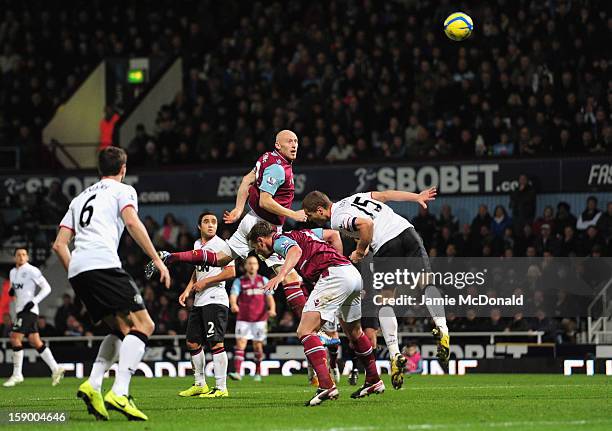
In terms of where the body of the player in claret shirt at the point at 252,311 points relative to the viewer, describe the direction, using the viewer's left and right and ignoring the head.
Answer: facing the viewer

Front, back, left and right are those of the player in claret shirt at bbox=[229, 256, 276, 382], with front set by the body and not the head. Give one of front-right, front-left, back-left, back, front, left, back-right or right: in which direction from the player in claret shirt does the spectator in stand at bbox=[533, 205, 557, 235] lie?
back

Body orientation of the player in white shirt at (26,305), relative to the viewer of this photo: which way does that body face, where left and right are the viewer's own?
facing the viewer and to the left of the viewer

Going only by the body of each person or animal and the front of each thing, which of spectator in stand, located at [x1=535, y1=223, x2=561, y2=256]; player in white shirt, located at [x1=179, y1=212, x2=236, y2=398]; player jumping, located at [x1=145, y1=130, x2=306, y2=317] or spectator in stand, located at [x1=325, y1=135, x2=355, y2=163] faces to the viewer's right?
the player jumping

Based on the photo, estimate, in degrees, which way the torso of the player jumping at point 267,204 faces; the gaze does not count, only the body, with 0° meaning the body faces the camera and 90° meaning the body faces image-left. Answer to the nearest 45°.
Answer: approximately 270°

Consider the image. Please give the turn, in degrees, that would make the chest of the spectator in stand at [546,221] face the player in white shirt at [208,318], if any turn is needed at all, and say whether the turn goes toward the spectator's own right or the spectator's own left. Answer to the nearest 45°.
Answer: approximately 45° to the spectator's own right

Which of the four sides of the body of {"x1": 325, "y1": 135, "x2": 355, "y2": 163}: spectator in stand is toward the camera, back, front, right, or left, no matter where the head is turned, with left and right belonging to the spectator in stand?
front

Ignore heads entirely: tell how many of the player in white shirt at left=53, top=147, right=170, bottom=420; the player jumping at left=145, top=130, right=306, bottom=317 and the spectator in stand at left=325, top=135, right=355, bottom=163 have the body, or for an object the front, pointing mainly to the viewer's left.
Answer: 0

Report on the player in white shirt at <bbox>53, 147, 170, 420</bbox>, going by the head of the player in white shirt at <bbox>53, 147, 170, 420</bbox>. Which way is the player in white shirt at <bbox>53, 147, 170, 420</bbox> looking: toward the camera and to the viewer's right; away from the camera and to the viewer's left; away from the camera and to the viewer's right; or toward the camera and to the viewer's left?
away from the camera and to the viewer's right

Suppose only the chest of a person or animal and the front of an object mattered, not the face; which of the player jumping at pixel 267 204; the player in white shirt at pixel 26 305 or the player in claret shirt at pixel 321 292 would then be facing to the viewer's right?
the player jumping

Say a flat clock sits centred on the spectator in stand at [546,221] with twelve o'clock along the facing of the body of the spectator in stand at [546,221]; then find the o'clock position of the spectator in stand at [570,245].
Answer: the spectator in stand at [570,245] is roughly at 11 o'clock from the spectator in stand at [546,221].

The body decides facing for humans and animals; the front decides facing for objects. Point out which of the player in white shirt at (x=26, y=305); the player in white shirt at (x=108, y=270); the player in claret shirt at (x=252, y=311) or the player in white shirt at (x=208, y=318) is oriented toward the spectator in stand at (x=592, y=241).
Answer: the player in white shirt at (x=108, y=270)
